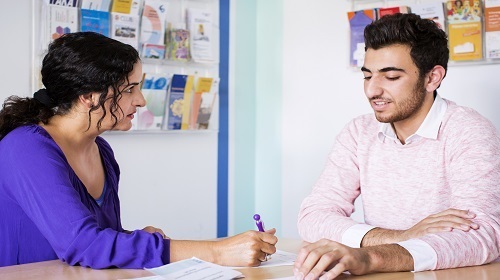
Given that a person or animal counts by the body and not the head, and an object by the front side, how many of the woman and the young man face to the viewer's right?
1

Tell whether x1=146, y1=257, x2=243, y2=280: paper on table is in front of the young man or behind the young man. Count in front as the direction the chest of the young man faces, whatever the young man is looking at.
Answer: in front

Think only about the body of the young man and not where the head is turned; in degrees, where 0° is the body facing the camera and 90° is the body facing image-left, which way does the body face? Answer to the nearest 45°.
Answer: approximately 45°

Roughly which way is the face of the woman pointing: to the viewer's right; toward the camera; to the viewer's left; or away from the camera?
to the viewer's right

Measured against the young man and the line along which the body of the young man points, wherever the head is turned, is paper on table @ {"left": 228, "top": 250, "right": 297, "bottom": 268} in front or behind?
in front

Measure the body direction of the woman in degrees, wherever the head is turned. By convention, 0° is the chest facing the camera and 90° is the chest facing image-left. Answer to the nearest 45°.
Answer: approximately 270°

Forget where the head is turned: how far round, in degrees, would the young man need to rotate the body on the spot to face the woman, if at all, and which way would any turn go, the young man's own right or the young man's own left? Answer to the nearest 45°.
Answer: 0° — they already face them
